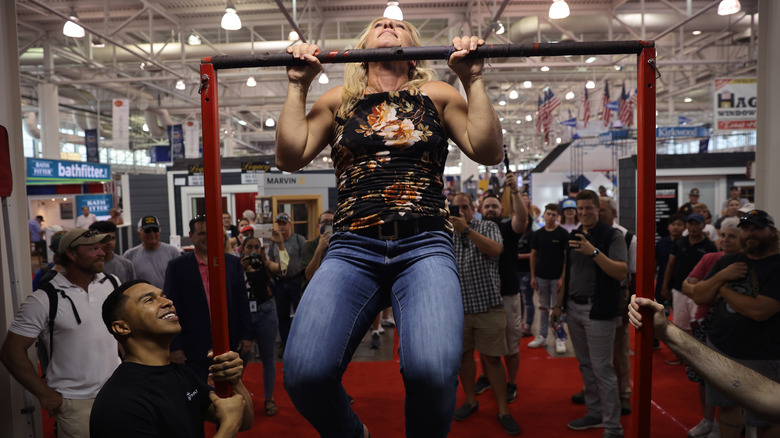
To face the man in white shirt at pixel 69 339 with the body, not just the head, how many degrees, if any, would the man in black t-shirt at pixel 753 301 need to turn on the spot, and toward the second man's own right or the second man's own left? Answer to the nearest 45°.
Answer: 0° — they already face them

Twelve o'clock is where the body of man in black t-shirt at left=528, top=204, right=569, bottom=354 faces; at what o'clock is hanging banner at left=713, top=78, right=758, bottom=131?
The hanging banner is roughly at 7 o'clock from the man in black t-shirt.

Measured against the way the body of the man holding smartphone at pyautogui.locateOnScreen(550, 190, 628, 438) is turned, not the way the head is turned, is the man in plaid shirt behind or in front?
in front

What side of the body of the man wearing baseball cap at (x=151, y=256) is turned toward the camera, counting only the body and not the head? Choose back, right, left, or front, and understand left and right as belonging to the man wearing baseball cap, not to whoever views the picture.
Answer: front

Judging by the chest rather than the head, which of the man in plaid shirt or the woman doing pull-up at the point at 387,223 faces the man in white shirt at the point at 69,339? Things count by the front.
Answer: the man in plaid shirt

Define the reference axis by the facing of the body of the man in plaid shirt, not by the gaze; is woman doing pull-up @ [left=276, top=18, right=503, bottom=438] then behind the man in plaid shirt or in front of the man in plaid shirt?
in front

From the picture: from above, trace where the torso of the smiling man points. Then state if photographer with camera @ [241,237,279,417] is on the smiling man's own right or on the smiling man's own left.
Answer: on the smiling man's own left

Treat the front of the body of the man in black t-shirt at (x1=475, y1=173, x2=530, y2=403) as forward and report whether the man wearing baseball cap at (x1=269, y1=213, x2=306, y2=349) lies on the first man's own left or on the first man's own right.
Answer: on the first man's own right

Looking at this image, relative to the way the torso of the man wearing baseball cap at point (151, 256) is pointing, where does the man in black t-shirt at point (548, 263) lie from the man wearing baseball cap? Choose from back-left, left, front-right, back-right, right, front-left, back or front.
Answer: left

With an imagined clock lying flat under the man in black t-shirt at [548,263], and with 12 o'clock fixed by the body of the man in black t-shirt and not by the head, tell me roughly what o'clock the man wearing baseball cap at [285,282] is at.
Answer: The man wearing baseball cap is roughly at 2 o'clock from the man in black t-shirt.

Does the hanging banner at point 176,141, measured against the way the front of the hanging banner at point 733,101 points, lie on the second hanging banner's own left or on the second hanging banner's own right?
on the second hanging banner's own right

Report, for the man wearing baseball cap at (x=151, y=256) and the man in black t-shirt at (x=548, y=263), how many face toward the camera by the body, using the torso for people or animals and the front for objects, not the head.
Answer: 2

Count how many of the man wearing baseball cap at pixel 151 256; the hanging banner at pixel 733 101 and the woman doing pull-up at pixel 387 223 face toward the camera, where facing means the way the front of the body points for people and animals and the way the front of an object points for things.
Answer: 3

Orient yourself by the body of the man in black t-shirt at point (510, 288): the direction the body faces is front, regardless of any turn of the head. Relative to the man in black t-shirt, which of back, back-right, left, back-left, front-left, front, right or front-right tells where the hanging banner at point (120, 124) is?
right
